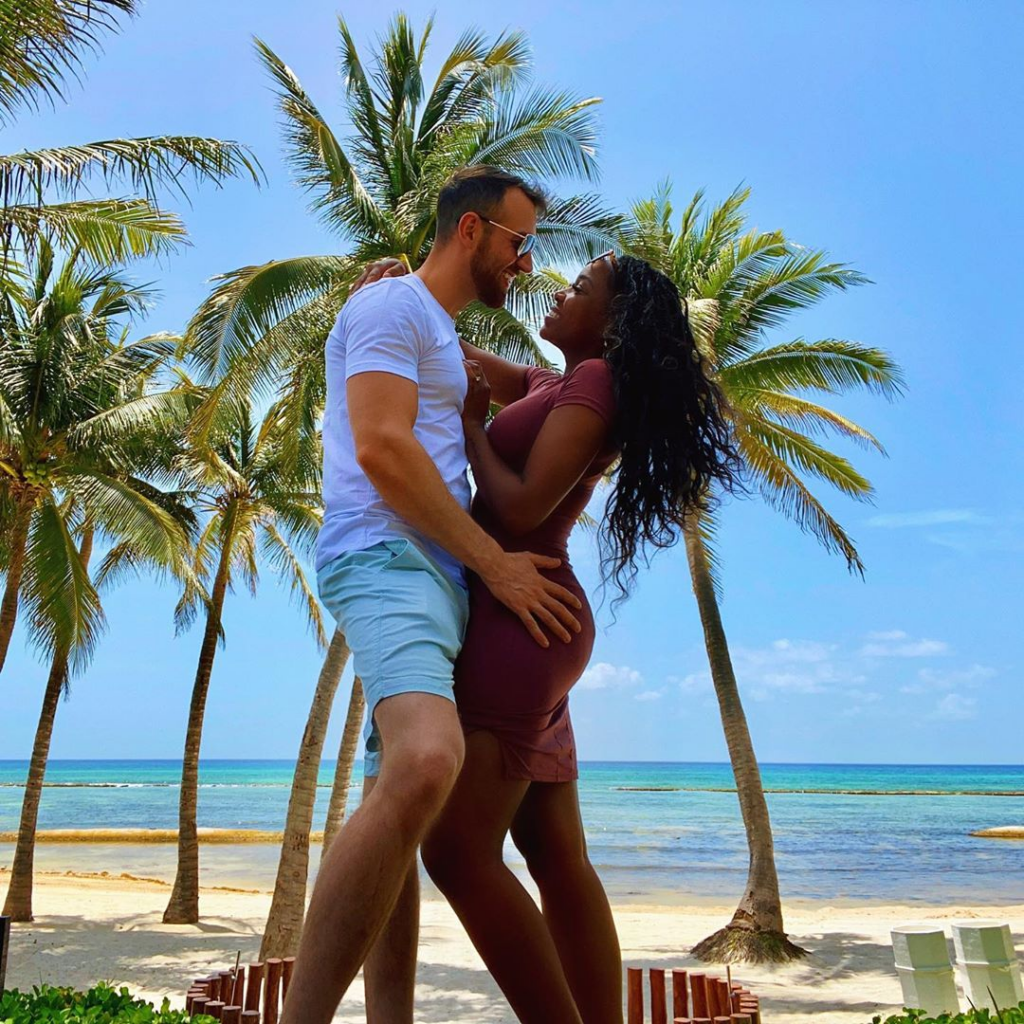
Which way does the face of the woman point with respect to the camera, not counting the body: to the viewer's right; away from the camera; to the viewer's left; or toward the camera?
to the viewer's left

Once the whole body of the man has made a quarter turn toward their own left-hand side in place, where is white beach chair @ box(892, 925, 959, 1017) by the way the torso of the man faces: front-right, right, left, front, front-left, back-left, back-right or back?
front-right

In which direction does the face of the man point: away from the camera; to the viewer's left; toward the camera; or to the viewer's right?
to the viewer's right

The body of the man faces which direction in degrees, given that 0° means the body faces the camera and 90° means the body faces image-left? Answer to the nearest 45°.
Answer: approximately 270°

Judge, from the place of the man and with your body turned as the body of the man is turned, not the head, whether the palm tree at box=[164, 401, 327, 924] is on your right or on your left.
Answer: on your left

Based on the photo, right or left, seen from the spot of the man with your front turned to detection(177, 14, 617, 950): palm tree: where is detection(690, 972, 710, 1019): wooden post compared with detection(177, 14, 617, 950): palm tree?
right

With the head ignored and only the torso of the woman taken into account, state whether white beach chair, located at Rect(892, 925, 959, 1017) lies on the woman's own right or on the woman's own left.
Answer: on the woman's own right

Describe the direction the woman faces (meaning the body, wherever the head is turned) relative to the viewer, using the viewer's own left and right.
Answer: facing to the left of the viewer

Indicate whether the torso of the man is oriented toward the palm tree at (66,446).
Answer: no

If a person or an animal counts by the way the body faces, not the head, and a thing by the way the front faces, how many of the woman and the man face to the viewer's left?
1

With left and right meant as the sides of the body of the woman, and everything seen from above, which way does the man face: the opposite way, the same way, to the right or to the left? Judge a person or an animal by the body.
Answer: the opposite way

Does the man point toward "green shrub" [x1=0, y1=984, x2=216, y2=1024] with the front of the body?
no

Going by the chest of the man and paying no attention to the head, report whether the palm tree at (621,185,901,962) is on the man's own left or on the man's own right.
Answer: on the man's own left
